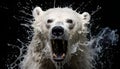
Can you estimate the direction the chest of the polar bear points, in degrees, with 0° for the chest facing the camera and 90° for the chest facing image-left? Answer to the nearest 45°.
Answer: approximately 0°
